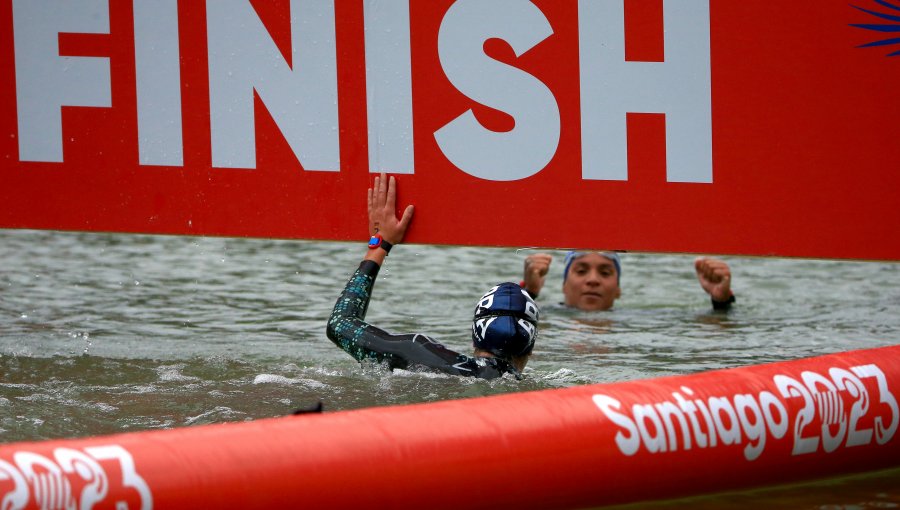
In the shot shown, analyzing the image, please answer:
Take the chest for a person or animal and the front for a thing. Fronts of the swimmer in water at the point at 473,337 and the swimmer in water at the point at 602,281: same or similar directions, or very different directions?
very different directions

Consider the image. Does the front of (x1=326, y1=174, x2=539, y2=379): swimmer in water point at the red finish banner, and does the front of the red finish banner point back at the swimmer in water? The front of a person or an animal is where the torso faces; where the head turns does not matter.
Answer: yes

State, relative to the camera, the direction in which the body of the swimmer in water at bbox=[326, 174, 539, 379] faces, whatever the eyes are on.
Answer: away from the camera

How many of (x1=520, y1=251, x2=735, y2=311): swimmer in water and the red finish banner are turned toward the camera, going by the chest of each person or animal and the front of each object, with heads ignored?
2

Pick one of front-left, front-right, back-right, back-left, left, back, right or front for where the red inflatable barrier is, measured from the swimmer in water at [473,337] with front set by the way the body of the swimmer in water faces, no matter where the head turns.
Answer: back

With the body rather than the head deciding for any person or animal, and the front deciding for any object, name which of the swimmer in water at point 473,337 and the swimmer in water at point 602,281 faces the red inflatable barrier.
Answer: the swimmer in water at point 602,281

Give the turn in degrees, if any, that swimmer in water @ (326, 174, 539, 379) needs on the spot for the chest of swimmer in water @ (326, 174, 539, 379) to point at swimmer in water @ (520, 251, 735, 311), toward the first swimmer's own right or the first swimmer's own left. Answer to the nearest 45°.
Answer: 0° — they already face them

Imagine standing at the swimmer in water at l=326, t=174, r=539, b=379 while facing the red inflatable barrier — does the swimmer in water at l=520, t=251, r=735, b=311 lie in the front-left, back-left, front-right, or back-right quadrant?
back-left

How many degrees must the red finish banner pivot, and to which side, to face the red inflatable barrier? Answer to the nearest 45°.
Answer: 0° — it already faces it

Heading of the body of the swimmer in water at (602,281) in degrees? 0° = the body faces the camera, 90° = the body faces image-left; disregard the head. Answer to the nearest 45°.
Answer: approximately 0°

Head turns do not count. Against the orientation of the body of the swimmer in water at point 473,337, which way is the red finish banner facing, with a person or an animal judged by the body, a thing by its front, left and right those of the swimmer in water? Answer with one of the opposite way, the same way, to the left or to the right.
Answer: the opposite way

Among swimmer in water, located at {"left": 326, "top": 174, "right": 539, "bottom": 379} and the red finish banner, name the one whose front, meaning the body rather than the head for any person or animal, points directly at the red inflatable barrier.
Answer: the red finish banner

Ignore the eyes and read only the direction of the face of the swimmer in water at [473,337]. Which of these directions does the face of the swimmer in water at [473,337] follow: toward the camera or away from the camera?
away from the camera
